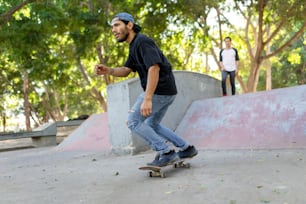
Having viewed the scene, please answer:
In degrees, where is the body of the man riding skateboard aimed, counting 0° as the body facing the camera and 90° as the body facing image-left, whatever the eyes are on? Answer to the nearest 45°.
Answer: approximately 90°

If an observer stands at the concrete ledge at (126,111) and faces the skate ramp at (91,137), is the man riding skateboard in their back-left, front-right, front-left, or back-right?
back-left

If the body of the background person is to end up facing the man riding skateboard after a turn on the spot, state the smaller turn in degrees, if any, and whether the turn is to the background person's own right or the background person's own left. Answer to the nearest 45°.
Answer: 0° — they already face them

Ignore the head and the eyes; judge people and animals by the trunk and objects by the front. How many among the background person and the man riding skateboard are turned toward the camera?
1

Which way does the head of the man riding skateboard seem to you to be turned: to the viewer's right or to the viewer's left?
to the viewer's left

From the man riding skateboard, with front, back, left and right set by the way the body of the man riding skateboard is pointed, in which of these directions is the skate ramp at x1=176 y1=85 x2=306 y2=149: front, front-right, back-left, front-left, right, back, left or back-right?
back-right

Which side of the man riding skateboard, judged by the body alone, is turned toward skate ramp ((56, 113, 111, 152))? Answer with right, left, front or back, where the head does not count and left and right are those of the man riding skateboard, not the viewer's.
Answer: right

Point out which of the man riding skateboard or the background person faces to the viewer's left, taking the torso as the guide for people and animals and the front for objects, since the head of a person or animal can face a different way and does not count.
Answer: the man riding skateboard

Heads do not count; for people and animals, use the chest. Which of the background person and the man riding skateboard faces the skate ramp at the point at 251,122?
the background person

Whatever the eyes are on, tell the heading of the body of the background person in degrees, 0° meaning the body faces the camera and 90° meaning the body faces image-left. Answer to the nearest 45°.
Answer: approximately 0°

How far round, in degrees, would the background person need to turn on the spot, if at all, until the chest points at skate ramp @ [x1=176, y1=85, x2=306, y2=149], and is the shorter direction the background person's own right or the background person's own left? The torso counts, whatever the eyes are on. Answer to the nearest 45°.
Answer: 0° — they already face it

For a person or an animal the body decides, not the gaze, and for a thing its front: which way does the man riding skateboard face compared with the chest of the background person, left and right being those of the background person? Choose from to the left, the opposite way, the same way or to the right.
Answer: to the right
